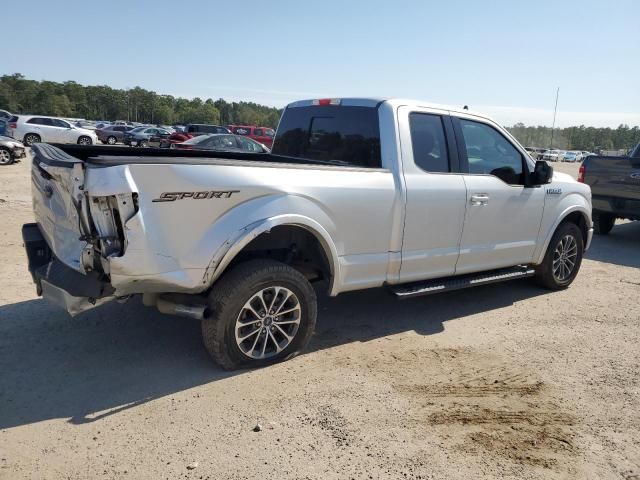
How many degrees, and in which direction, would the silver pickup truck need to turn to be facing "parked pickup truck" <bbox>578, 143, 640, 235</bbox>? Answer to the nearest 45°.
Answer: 0° — it already faces it

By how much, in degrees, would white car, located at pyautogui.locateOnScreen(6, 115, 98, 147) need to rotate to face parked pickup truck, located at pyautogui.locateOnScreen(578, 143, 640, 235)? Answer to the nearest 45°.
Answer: approximately 90° to its right

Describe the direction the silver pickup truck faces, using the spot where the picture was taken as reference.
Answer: facing away from the viewer and to the right of the viewer

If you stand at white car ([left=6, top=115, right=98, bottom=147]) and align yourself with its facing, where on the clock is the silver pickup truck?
The silver pickup truck is roughly at 3 o'clock from the white car.

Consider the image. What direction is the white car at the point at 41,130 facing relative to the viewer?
to the viewer's right

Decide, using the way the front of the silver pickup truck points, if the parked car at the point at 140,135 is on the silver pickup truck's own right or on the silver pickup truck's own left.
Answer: on the silver pickup truck's own left

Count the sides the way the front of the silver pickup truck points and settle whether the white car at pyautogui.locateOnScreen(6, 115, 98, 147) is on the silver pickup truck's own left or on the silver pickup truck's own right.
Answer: on the silver pickup truck's own left
